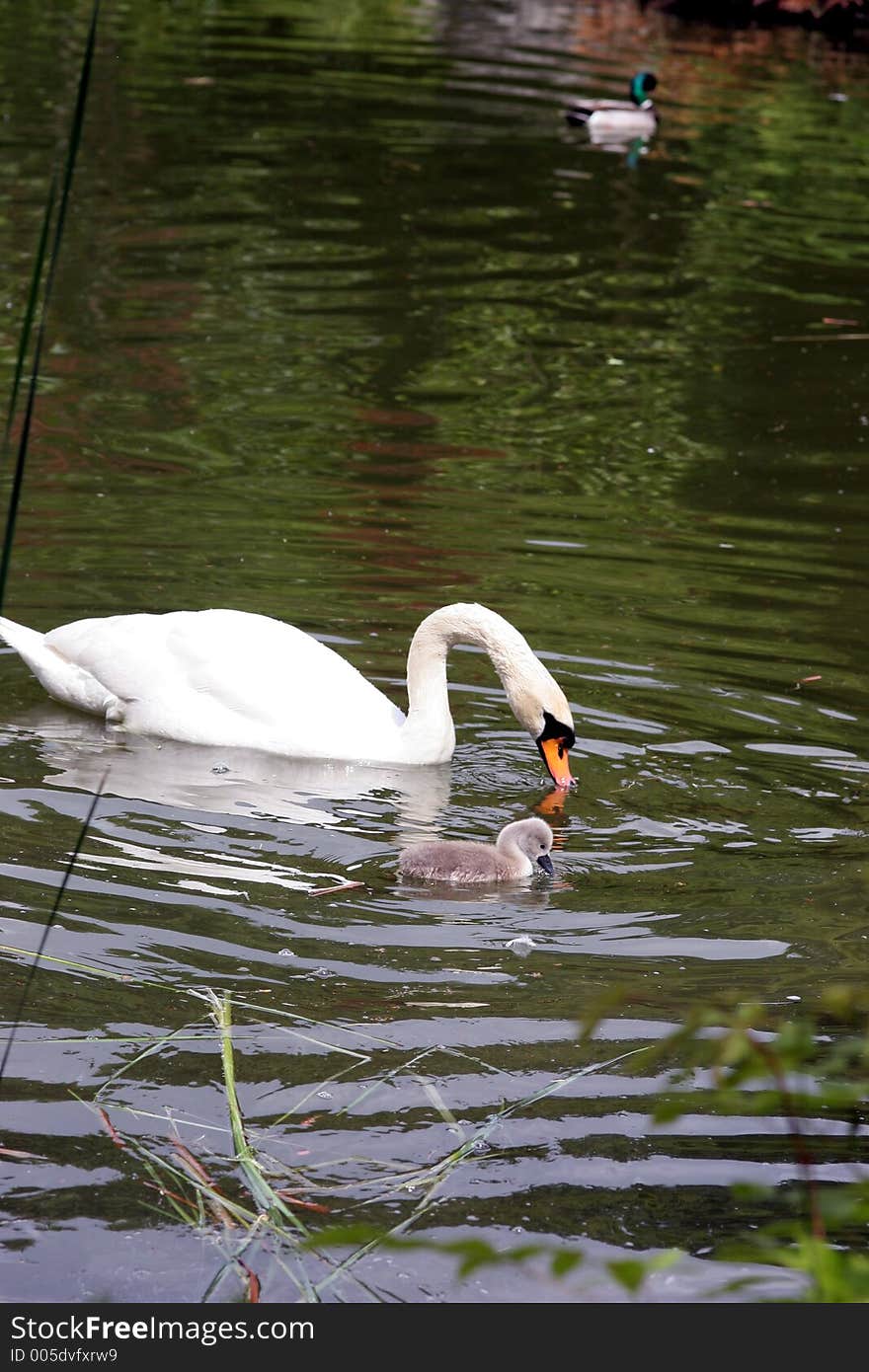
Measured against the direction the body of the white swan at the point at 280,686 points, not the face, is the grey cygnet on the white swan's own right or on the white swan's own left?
on the white swan's own right

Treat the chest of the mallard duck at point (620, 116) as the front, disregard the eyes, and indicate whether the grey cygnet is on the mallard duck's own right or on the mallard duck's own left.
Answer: on the mallard duck's own right

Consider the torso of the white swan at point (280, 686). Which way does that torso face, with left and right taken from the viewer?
facing to the right of the viewer

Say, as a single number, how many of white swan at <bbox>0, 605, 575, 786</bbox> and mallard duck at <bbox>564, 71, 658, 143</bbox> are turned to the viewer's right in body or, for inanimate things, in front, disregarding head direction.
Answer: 2

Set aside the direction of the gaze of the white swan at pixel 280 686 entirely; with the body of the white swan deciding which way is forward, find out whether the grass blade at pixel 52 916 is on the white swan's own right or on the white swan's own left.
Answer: on the white swan's own right

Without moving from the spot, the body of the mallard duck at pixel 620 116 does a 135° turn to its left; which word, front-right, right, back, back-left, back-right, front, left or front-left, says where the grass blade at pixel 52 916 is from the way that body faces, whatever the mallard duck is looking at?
back-left

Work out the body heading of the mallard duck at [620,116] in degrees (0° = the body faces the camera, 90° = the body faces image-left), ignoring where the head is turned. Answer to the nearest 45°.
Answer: approximately 270°

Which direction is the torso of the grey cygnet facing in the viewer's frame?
to the viewer's right

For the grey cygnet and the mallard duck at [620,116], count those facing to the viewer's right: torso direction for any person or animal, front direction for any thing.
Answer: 2

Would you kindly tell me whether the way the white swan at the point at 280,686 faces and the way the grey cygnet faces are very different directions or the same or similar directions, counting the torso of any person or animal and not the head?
same or similar directions

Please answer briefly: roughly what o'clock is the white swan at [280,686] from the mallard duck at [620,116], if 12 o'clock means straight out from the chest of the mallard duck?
The white swan is roughly at 3 o'clock from the mallard duck.

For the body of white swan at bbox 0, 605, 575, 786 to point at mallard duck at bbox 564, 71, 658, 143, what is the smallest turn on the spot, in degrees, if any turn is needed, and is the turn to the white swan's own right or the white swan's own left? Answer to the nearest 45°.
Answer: approximately 90° to the white swan's own left

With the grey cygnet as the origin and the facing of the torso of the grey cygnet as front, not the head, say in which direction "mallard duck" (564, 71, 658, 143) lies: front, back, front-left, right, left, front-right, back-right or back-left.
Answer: left
